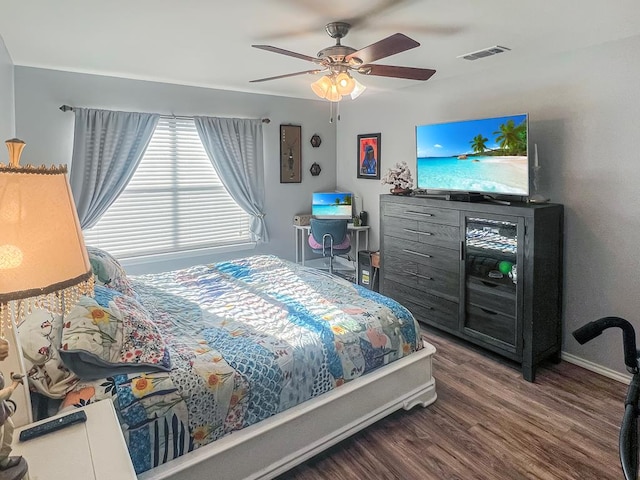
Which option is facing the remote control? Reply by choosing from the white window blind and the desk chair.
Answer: the white window blind

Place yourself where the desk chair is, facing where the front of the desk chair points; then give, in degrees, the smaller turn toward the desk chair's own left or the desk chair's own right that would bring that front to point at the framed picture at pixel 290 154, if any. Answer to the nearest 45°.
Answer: approximately 45° to the desk chair's own left

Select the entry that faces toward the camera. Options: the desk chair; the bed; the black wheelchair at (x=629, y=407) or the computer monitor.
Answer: the computer monitor

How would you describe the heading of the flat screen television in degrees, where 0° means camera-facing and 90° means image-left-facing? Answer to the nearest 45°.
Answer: approximately 45°

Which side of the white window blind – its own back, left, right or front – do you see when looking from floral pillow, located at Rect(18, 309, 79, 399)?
front

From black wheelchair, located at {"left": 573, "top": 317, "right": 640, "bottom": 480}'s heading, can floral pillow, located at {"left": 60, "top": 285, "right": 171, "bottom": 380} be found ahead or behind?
behind

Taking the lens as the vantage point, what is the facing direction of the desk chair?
facing away from the viewer

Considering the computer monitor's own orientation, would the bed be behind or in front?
in front

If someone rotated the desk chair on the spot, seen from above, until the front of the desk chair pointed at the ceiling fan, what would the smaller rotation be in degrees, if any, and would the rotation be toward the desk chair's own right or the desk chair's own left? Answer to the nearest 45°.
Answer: approximately 180°

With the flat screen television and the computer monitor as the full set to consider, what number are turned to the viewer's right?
0

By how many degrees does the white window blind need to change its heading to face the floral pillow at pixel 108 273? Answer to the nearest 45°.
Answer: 0° — it already faces it

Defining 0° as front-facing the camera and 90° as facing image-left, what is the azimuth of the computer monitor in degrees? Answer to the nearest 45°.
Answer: approximately 0°
